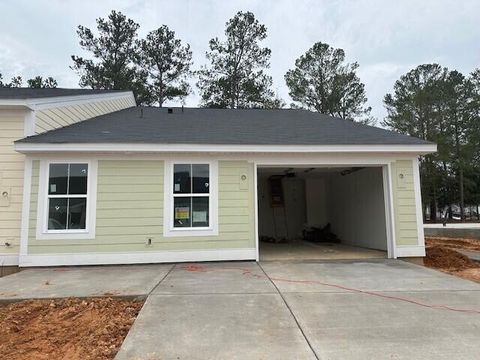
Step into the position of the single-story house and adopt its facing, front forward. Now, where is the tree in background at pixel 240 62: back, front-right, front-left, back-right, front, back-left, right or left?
back

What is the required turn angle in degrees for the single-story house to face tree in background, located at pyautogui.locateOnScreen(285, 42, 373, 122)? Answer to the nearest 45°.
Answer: approximately 135° to its left

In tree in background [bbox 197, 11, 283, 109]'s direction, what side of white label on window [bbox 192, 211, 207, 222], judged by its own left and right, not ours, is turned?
back

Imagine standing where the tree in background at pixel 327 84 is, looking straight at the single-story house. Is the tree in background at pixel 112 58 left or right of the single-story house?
right

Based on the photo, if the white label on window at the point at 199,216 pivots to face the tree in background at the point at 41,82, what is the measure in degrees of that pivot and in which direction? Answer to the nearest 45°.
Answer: approximately 135° to its right

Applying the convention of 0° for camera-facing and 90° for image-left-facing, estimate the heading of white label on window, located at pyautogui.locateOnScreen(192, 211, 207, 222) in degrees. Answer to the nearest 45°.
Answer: approximately 0°

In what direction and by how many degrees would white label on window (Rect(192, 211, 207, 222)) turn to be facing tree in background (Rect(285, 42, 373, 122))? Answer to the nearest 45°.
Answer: approximately 135° to its left
